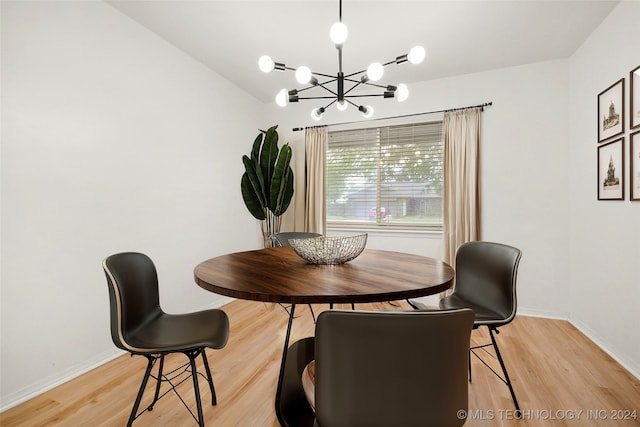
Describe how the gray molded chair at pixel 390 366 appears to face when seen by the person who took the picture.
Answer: facing away from the viewer and to the left of the viewer

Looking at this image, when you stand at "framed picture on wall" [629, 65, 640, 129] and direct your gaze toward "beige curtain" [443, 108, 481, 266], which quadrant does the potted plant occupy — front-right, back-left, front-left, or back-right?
front-left

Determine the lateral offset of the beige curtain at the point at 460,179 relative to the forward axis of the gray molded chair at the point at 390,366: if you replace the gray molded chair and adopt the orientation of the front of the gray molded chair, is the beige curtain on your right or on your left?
on your right

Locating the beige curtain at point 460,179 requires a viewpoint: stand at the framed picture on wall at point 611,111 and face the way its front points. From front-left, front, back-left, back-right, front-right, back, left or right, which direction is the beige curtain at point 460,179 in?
front-right

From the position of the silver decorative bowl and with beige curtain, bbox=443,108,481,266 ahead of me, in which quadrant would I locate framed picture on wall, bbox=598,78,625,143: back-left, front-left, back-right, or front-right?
front-right

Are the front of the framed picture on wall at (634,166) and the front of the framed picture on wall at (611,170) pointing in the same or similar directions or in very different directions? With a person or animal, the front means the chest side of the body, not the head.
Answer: same or similar directions

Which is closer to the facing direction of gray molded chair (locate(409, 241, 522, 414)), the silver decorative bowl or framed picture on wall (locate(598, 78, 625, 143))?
the silver decorative bowl

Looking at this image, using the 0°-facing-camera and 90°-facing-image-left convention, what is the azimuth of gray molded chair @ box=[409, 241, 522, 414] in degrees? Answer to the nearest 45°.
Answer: approximately 45°

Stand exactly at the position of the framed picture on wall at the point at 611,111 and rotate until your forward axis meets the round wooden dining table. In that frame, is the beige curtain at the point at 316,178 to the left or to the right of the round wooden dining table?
right

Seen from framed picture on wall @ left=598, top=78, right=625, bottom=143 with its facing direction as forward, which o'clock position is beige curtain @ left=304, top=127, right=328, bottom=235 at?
The beige curtain is roughly at 1 o'clock from the framed picture on wall.

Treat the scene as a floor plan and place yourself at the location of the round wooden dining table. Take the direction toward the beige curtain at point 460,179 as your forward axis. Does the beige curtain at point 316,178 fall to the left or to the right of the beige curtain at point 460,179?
left

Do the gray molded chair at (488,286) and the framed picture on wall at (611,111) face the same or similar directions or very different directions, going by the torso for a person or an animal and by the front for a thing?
same or similar directions

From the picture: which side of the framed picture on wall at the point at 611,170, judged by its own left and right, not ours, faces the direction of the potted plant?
front

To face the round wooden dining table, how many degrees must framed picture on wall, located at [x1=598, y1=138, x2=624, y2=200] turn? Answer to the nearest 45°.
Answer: approximately 45° to its left

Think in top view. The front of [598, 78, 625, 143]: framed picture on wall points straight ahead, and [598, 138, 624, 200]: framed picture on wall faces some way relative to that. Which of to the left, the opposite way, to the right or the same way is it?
the same way

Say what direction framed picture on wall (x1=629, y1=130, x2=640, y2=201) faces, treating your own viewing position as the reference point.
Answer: facing the viewer and to the left of the viewer

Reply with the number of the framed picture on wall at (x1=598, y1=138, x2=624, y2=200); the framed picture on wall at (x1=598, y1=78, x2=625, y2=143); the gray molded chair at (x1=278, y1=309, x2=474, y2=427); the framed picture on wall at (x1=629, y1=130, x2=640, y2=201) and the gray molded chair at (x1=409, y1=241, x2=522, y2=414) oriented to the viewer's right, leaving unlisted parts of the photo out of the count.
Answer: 0

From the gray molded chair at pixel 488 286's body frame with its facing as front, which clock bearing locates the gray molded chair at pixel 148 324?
the gray molded chair at pixel 148 324 is roughly at 12 o'clock from the gray molded chair at pixel 488 286.
